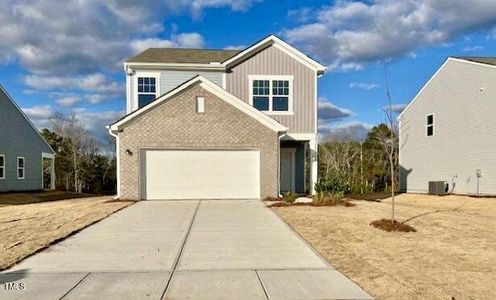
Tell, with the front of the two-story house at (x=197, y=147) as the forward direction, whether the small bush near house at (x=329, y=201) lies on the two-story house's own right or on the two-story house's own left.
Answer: on the two-story house's own left

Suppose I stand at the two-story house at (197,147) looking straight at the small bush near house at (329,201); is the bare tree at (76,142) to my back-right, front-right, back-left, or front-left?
back-left

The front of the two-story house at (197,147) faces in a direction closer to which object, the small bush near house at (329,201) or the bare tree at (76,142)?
the small bush near house

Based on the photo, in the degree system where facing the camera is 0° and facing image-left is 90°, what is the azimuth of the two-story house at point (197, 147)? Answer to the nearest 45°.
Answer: approximately 0°

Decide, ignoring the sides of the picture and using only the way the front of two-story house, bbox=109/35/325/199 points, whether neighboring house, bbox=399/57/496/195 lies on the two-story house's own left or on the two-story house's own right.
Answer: on the two-story house's own left

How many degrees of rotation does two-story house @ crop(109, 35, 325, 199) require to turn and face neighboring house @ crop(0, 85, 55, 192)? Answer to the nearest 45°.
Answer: approximately 135° to its right

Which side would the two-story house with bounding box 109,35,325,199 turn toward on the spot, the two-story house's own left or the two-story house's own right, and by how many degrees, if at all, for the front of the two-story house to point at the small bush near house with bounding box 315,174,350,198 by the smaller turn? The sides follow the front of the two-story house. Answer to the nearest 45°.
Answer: approximately 90° to the two-story house's own left

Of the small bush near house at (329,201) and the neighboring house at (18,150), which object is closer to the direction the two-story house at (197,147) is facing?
the small bush near house

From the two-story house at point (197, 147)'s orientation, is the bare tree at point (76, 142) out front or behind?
behind
